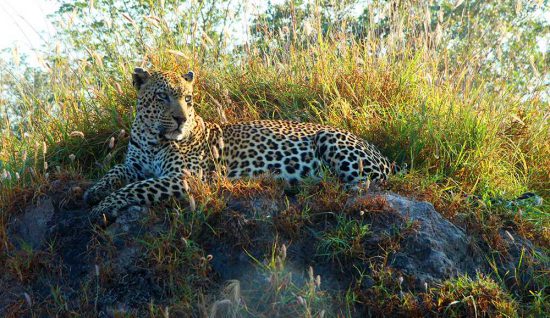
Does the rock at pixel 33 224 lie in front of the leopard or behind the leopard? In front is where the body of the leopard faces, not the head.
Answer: in front

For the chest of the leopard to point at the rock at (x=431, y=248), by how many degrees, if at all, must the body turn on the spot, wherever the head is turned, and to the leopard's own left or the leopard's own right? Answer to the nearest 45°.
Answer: approximately 135° to the leopard's own left

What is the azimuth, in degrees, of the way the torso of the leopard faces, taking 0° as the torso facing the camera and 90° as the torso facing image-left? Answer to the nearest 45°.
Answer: approximately 90°
